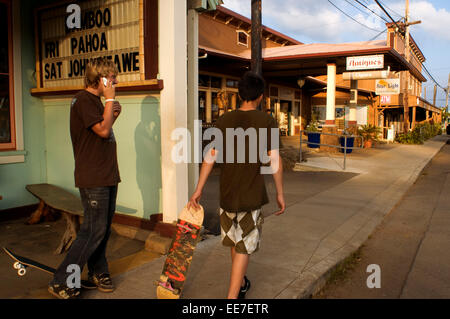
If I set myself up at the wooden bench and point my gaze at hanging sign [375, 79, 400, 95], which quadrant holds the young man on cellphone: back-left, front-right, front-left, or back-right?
back-right

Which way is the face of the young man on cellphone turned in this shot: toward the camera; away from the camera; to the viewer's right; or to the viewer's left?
to the viewer's right

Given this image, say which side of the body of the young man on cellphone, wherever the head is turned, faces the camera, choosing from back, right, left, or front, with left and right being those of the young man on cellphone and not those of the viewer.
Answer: right

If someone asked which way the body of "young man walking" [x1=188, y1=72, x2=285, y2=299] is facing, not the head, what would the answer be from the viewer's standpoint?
away from the camera

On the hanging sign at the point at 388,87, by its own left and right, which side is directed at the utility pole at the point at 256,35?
front

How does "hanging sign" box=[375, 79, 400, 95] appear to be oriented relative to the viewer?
toward the camera

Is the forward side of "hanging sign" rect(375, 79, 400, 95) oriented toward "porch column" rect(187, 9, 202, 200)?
yes

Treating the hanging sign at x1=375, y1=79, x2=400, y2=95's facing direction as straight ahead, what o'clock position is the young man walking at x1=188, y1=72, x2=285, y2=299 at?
The young man walking is roughly at 12 o'clock from the hanging sign.

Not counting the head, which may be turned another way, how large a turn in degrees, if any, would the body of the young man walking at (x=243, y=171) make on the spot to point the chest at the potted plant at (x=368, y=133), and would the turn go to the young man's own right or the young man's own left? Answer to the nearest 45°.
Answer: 0° — they already face it

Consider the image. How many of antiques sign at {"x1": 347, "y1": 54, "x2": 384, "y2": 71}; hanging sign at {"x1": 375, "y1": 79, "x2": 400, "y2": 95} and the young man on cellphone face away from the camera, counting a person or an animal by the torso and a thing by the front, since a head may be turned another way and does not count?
0

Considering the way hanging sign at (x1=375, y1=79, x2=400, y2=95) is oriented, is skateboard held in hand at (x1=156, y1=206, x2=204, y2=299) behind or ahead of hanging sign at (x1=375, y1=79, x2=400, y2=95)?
ahead

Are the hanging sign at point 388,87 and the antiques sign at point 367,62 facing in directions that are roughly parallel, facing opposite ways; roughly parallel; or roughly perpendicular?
roughly parallel

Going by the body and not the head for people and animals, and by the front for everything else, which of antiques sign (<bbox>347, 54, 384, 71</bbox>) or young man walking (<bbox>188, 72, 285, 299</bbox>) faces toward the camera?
the antiques sign

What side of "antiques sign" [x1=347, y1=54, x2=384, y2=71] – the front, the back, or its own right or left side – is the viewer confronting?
front

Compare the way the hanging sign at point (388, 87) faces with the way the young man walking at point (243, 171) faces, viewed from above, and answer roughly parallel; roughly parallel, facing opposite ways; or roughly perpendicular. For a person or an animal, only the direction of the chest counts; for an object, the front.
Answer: roughly parallel, facing opposite ways

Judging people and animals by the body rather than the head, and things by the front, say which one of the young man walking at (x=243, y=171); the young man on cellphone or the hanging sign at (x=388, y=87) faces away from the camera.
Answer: the young man walking

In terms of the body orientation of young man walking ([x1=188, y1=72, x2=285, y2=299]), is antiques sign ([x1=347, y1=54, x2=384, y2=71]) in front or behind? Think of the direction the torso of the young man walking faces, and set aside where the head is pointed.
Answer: in front
